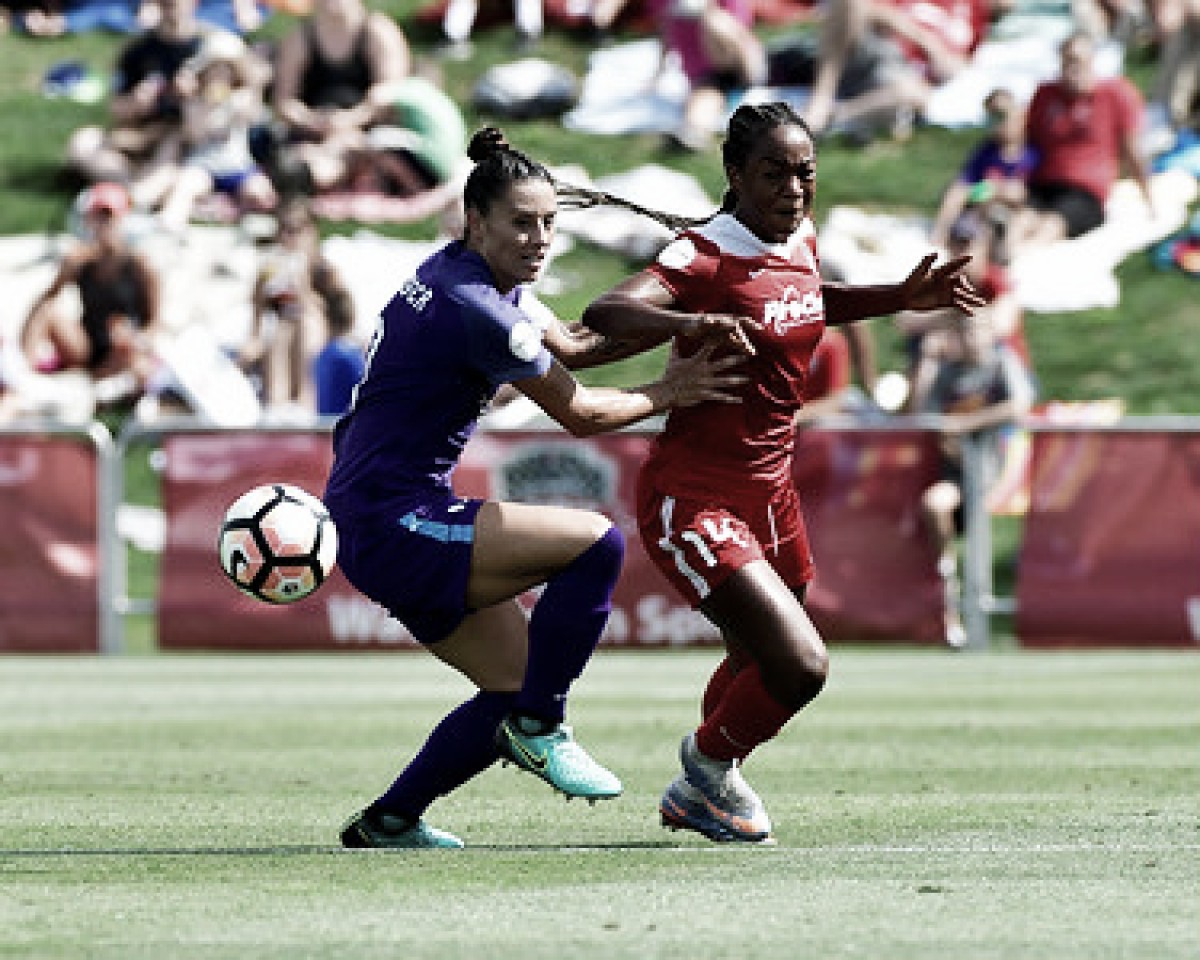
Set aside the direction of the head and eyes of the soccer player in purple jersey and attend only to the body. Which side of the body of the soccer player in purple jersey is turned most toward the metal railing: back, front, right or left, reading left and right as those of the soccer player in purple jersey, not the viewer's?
left

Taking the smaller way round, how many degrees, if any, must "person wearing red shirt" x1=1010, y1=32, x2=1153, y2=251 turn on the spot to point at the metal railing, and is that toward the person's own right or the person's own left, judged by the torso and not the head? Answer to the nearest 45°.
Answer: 0° — they already face it

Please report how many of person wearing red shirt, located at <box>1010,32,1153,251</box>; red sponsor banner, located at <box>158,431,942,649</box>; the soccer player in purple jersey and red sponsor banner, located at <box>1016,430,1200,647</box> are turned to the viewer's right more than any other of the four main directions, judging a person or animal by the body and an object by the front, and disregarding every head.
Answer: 1

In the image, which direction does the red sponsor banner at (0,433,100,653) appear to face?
toward the camera

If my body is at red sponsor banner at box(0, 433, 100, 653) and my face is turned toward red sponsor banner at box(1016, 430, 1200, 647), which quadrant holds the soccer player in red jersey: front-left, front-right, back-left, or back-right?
front-right

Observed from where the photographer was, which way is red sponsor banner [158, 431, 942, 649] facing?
facing the viewer

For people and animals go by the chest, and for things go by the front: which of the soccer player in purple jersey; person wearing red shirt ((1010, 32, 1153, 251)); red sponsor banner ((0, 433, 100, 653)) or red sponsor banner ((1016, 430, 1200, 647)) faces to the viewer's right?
the soccer player in purple jersey

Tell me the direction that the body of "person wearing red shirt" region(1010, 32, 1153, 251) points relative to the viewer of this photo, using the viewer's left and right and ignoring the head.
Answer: facing the viewer and to the left of the viewer

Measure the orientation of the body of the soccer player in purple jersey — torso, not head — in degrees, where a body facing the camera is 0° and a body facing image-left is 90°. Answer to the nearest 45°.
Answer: approximately 270°

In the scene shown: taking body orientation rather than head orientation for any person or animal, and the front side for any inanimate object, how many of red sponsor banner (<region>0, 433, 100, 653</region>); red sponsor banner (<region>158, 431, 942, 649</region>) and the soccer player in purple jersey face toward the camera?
2

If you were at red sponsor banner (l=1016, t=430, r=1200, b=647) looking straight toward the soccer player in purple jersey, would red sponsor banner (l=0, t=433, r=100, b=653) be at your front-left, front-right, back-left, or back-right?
front-right
